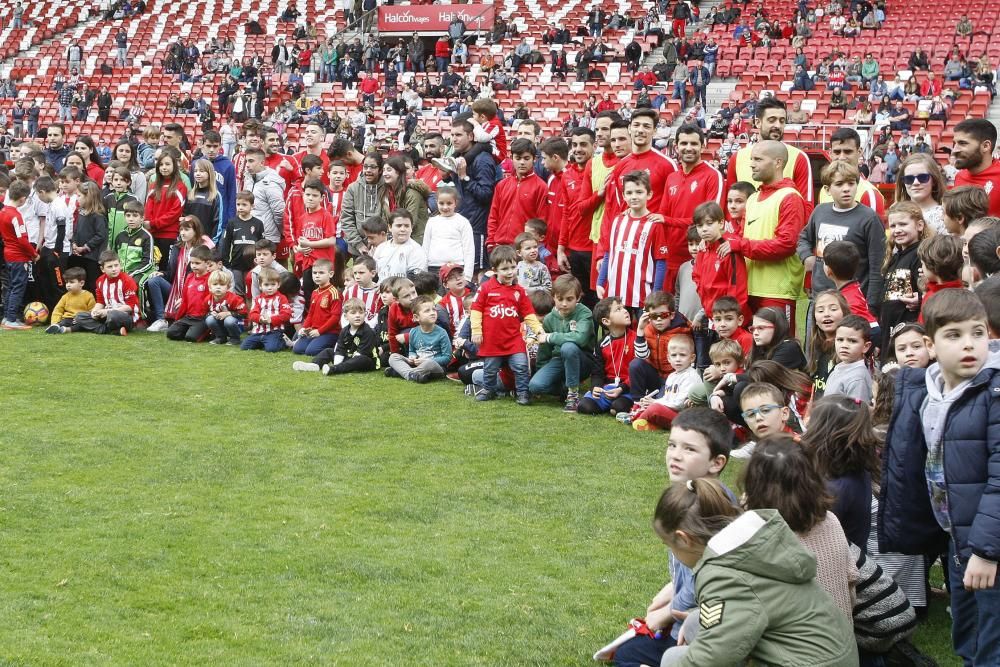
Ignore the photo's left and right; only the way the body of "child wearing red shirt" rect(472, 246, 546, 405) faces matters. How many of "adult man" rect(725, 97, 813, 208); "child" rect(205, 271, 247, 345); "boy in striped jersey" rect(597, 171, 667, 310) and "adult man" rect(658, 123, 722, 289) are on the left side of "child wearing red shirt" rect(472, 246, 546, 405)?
3

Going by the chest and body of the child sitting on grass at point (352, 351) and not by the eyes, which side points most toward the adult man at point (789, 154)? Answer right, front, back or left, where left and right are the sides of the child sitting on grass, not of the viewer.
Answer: left

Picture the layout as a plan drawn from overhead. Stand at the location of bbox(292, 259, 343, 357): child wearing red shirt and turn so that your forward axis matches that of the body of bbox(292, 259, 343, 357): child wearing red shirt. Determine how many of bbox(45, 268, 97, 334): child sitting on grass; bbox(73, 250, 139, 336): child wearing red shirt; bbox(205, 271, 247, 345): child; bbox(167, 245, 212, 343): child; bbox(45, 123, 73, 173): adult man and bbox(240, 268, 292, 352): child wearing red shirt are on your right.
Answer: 6

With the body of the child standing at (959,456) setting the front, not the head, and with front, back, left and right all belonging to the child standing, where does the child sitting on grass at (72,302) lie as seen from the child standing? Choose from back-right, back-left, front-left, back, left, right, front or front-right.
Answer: right

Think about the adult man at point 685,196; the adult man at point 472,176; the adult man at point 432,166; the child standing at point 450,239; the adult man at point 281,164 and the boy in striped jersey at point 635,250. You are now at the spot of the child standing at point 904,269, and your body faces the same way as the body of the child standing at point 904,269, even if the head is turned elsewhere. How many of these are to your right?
6

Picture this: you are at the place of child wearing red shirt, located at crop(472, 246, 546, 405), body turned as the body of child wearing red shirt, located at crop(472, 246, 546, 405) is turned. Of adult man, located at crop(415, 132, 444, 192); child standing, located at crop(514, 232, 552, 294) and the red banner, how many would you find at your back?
3

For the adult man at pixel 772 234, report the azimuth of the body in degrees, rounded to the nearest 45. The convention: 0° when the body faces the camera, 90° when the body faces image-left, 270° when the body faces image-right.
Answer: approximately 45°

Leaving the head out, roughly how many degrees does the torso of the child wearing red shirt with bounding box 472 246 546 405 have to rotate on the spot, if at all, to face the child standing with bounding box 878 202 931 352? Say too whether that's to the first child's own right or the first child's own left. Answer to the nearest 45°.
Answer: approximately 45° to the first child's own left

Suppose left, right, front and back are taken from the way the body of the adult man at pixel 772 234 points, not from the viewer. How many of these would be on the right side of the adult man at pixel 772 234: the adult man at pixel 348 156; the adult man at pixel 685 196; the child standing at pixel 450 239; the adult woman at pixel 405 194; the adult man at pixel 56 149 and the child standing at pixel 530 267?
6
